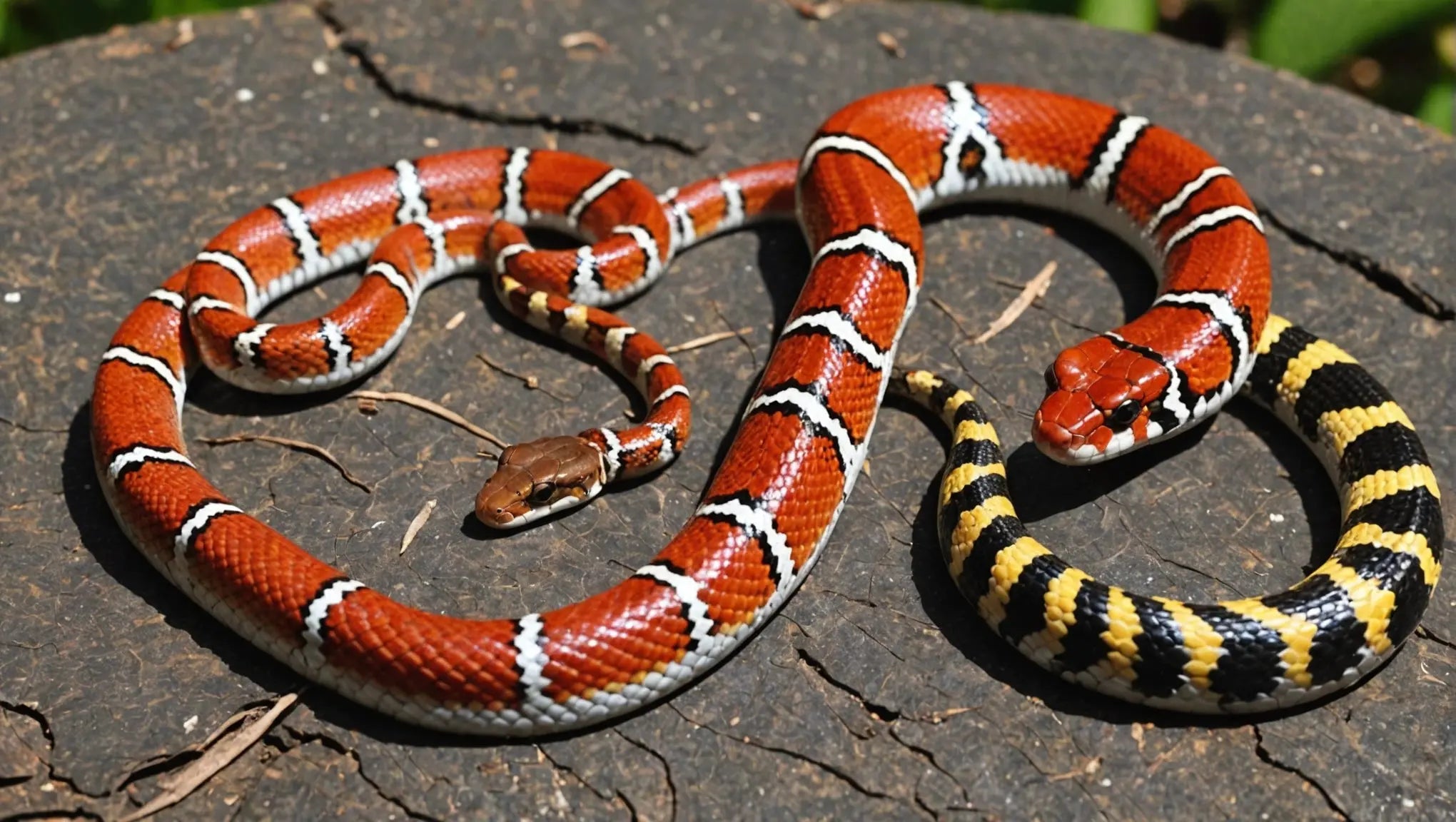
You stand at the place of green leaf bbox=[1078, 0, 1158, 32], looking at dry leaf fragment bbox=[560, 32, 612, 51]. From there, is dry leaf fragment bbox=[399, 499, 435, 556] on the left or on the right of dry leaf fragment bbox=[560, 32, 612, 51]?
left

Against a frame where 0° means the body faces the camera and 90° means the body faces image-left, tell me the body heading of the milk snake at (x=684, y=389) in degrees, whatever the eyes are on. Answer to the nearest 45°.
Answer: approximately 45°

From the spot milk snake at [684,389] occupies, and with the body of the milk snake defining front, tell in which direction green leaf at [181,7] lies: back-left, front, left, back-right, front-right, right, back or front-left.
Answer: right

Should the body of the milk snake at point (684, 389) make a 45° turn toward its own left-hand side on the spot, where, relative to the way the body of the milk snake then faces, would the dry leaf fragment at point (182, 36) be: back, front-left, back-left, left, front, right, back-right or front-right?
back-right

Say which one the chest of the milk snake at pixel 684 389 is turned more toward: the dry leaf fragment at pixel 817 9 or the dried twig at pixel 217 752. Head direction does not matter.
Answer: the dried twig

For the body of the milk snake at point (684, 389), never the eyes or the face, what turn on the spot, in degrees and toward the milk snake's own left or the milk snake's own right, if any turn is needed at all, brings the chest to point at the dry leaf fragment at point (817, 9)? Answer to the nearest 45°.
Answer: approximately 135° to the milk snake's own right

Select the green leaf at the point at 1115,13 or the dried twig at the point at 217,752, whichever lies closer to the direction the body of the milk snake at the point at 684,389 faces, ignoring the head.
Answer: the dried twig

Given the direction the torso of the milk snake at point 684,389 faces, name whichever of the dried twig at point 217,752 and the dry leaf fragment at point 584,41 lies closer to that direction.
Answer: the dried twig
